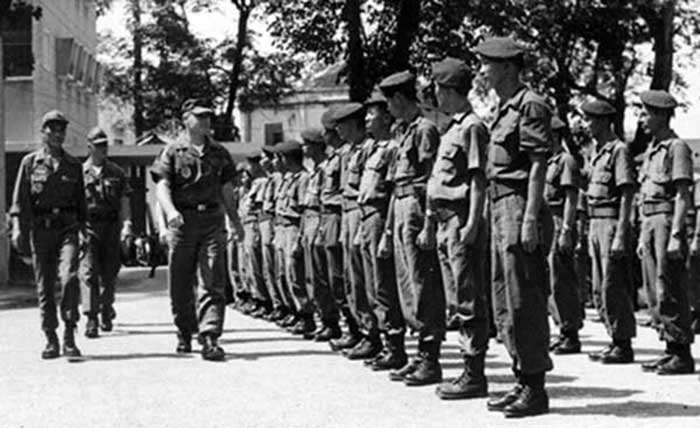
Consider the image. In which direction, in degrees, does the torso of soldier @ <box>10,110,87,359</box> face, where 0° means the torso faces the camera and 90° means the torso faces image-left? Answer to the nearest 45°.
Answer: approximately 0°

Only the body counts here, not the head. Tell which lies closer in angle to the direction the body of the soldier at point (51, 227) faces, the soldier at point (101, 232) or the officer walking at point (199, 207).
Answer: the officer walking

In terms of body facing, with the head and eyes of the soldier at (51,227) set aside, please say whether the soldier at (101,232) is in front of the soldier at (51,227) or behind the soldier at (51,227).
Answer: behind

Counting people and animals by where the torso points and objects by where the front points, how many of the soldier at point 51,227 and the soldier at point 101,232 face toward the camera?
2

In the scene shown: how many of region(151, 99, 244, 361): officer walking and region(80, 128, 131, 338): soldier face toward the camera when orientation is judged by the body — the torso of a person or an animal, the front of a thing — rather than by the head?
2

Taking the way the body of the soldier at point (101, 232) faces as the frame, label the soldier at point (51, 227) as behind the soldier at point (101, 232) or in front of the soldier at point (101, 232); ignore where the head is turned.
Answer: in front

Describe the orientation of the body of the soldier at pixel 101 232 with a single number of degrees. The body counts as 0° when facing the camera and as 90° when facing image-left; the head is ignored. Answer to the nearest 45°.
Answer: approximately 0°

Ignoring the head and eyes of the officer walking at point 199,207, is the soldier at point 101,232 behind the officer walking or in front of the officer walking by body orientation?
behind

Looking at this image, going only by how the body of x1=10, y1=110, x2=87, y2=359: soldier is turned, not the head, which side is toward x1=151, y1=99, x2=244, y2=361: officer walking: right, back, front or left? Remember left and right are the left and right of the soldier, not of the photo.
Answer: left

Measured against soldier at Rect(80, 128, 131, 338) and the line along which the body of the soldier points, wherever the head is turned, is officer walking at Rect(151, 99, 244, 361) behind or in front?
in front
